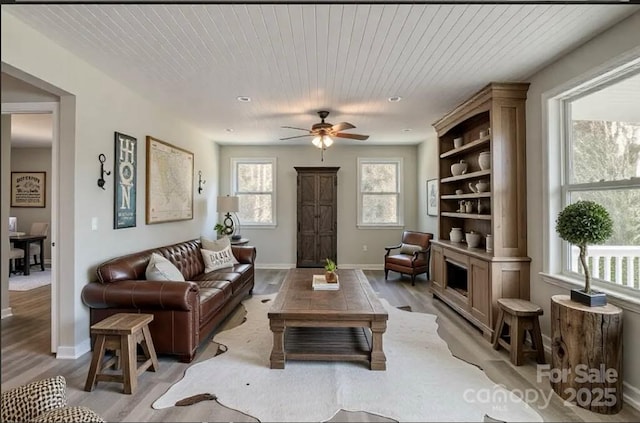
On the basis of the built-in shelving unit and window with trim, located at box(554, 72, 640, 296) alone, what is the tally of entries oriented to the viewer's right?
0

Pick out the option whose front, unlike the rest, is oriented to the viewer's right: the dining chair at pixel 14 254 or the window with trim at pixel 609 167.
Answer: the dining chair

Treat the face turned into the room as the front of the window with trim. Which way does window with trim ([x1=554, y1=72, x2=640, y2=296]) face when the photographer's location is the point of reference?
facing the viewer and to the left of the viewer

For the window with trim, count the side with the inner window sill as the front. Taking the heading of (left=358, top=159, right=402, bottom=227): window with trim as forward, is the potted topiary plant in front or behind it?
in front

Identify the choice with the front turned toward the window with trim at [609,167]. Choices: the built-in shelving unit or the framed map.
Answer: the framed map

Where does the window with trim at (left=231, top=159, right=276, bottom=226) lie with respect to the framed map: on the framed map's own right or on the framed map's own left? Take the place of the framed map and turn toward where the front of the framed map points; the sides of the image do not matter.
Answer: on the framed map's own left

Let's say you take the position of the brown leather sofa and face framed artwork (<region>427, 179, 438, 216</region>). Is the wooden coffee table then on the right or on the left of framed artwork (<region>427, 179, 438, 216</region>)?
right

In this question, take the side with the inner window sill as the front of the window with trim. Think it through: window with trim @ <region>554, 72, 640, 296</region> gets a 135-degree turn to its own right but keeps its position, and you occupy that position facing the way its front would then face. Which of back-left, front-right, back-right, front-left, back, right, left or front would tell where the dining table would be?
left

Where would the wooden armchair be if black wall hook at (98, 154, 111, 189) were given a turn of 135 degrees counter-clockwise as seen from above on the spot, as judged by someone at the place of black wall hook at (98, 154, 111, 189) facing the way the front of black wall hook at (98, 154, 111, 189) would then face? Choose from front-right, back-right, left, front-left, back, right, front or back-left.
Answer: right

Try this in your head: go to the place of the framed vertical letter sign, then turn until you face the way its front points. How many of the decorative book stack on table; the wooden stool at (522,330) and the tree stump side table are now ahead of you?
3

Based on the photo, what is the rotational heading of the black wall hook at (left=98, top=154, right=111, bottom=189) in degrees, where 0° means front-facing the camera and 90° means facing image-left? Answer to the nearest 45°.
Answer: approximately 315°

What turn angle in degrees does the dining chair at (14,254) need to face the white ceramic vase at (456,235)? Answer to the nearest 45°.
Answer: approximately 45° to its right

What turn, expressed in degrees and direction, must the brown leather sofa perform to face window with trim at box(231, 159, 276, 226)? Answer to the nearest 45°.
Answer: approximately 90° to its left

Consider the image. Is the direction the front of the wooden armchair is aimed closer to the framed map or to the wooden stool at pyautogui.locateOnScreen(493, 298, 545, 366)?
the framed map
